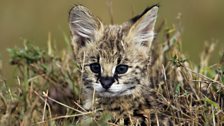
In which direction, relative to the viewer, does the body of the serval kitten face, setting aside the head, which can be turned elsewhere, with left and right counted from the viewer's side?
facing the viewer
